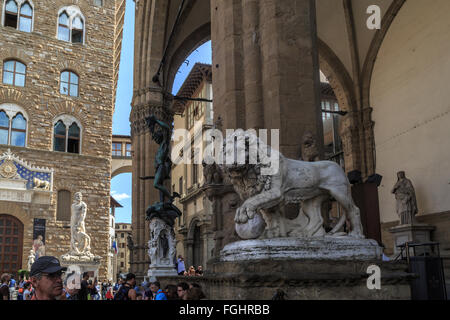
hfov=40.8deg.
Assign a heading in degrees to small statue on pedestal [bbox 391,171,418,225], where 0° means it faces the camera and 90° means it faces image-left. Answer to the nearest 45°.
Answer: approximately 45°

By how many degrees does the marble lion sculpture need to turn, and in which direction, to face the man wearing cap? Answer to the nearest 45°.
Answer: approximately 45° to its left

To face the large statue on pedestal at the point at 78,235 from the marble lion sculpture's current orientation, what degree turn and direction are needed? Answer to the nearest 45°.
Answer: approximately 45° to its right

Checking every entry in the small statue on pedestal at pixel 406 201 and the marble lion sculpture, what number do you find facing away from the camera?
0

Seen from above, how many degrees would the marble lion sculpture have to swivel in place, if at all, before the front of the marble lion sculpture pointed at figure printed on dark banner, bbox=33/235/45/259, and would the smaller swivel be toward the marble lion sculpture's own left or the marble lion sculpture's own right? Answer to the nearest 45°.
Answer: approximately 45° to the marble lion sculpture's own right

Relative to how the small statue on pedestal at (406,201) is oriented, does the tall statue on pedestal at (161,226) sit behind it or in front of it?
in front

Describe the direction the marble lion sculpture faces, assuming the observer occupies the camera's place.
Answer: facing to the left of the viewer

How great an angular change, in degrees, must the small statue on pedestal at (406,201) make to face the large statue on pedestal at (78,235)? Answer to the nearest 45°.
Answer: approximately 45° to its right

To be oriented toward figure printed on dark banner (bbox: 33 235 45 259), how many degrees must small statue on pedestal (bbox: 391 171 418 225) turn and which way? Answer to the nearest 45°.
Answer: approximately 45° to its right

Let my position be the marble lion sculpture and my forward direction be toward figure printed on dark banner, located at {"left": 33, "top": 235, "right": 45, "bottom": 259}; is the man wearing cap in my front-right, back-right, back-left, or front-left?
back-left
